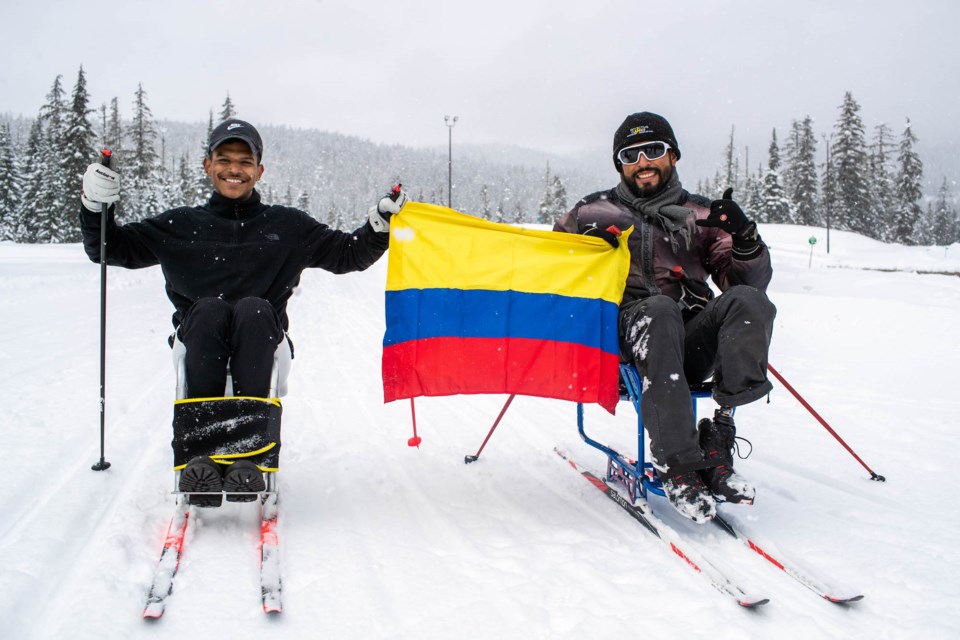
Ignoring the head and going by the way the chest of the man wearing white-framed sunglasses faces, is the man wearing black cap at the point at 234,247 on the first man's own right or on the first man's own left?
on the first man's own right

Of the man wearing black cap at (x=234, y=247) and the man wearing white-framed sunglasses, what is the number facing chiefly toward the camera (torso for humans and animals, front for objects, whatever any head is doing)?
2

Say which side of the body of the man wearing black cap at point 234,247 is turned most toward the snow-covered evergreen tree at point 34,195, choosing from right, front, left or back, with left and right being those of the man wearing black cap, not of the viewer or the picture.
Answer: back

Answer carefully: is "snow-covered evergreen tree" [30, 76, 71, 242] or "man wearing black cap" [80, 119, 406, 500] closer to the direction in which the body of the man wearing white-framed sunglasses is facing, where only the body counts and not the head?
the man wearing black cap

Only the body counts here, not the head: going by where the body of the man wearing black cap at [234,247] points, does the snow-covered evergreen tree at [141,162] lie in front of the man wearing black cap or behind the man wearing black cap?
behind
